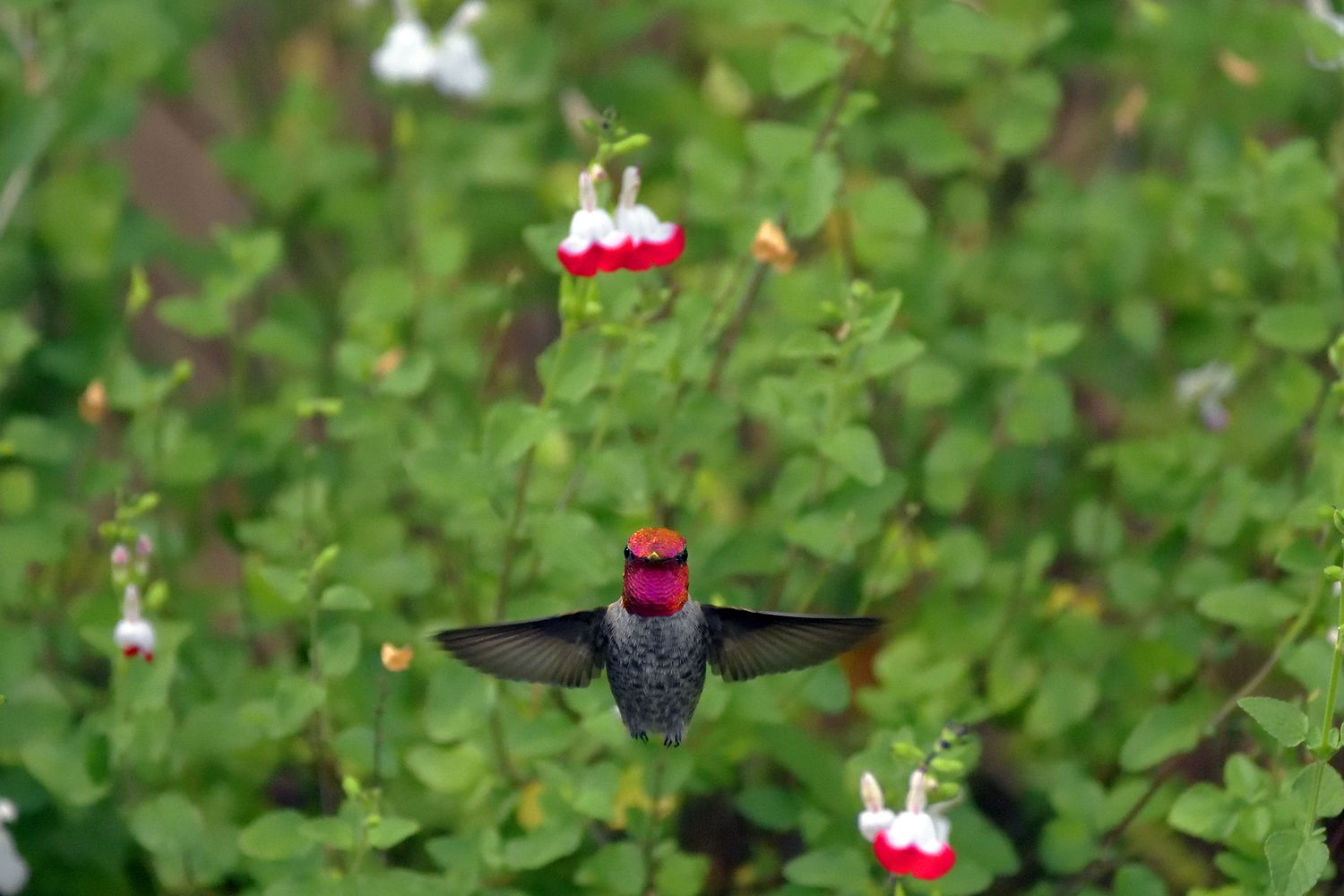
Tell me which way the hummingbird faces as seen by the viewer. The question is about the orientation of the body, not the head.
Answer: toward the camera

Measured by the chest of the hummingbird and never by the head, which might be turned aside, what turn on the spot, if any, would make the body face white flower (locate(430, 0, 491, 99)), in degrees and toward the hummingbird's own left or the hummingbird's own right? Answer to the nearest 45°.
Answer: approximately 180°

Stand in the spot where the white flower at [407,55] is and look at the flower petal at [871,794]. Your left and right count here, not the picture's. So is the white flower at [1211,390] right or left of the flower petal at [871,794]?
left

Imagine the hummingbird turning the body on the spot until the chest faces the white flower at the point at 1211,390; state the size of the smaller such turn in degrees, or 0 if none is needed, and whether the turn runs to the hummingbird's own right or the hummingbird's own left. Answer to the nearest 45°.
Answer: approximately 135° to the hummingbird's own left

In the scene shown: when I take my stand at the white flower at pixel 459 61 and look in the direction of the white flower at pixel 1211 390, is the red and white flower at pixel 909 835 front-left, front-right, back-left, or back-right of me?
front-right

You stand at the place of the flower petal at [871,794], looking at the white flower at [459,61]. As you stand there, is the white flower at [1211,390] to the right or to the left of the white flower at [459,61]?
right

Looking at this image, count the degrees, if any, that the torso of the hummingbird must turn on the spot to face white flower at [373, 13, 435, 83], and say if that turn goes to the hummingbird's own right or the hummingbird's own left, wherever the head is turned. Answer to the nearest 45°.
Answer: approximately 180°
